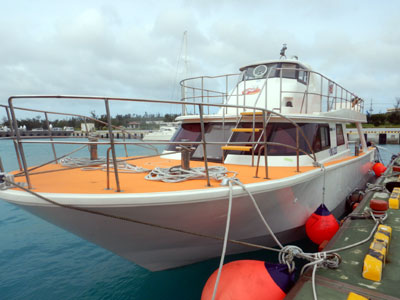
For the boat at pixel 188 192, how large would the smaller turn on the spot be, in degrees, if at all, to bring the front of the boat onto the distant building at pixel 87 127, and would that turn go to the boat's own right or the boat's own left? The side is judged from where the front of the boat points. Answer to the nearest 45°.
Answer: approximately 90° to the boat's own right

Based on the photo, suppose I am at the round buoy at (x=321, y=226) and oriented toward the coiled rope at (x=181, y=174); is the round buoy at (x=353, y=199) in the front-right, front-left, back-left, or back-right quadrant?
back-right

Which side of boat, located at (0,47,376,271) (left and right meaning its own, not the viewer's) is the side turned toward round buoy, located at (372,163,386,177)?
back

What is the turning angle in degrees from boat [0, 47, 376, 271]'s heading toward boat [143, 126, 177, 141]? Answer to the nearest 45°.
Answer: approximately 135° to its right

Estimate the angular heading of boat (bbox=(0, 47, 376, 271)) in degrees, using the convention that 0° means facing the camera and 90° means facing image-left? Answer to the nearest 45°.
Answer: approximately 45°

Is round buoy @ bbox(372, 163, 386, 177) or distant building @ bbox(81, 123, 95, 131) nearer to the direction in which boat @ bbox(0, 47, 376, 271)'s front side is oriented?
the distant building

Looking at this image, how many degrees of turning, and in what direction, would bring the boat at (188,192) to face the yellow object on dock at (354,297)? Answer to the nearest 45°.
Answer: approximately 90° to its left
